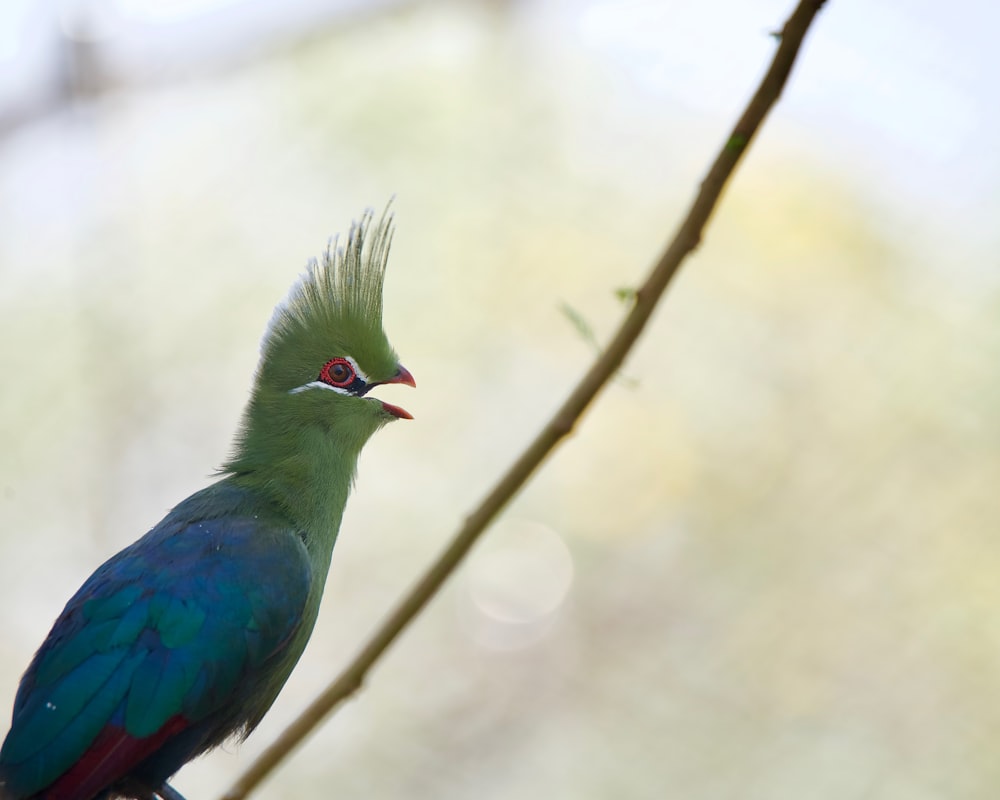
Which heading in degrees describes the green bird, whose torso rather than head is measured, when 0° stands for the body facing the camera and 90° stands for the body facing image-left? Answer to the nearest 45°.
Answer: approximately 270°
